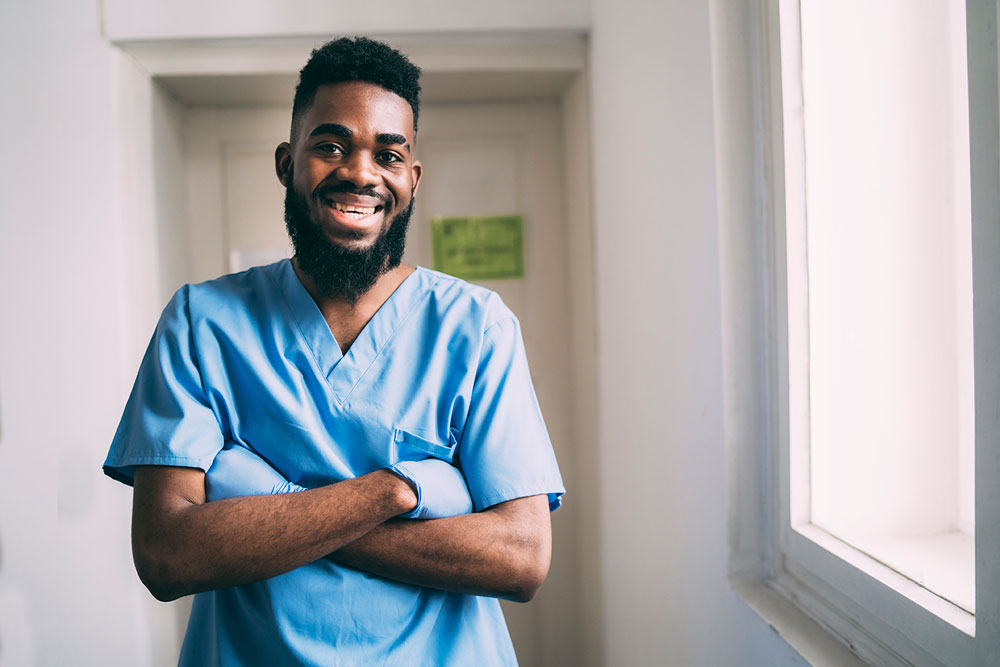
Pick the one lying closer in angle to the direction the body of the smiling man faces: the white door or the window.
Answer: the window

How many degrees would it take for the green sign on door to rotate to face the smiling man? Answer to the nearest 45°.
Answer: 0° — it already faces them

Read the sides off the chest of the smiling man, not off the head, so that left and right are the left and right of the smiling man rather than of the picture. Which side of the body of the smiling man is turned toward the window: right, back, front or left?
left

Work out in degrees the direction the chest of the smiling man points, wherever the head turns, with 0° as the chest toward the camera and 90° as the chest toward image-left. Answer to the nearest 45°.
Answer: approximately 0°

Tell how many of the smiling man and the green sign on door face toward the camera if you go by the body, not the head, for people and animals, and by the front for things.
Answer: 2

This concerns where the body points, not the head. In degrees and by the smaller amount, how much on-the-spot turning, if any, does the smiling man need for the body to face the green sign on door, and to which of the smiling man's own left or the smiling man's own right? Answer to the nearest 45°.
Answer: approximately 135° to the smiling man's own left
